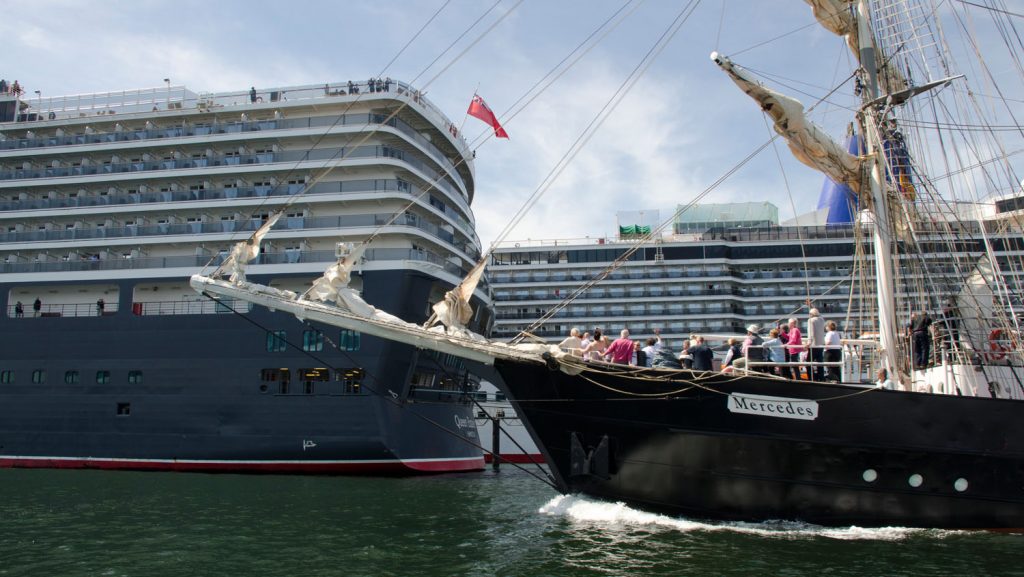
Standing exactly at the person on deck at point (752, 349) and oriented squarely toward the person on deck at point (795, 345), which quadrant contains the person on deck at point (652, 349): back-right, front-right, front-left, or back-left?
back-left

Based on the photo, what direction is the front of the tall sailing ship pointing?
to the viewer's left

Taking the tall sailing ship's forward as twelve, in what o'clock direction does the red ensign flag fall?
The red ensign flag is roughly at 2 o'clock from the tall sailing ship.
